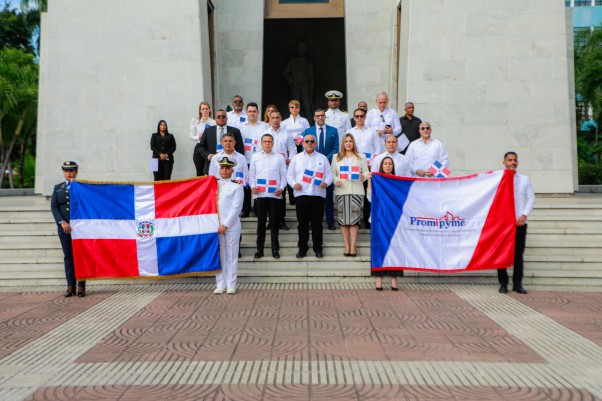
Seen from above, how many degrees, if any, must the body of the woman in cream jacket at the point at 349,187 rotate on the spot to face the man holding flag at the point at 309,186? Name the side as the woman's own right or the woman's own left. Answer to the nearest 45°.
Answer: approximately 90° to the woman's own right

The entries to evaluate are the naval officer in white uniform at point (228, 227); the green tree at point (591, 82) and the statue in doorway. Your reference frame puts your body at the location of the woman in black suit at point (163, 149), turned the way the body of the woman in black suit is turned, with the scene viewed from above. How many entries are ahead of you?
1
